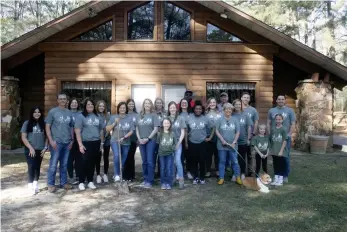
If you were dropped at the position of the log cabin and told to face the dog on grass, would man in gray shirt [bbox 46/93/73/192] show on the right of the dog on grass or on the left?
right

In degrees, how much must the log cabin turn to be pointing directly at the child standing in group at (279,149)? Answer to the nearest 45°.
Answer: approximately 45° to its left

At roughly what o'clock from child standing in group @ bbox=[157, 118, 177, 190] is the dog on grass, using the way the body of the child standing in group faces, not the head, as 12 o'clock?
The dog on grass is roughly at 9 o'clock from the child standing in group.

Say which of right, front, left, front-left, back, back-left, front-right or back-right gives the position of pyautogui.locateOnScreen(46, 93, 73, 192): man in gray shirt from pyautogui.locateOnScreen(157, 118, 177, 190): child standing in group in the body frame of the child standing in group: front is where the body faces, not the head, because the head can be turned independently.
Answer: right

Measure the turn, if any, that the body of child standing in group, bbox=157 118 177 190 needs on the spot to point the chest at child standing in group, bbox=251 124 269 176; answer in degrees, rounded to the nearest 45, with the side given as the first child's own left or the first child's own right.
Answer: approximately 90° to the first child's own left

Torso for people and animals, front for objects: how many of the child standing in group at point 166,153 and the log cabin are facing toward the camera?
2

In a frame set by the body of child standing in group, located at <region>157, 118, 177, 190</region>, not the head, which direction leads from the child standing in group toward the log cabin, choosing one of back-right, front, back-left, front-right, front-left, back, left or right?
back

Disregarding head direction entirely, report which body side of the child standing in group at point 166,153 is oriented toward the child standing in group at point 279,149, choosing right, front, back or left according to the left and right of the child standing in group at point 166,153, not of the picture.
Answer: left
